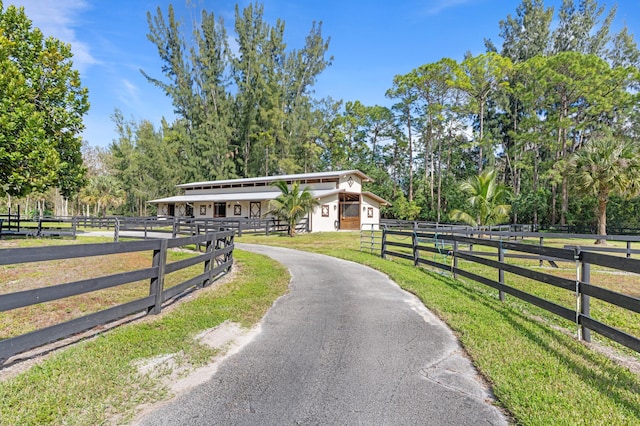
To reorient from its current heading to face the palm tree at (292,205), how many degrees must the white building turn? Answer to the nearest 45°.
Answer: approximately 45° to its right

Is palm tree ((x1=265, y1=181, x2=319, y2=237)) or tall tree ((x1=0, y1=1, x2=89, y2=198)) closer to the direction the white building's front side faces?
the palm tree

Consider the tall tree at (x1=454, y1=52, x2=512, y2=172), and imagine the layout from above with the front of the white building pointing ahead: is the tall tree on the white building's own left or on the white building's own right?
on the white building's own left

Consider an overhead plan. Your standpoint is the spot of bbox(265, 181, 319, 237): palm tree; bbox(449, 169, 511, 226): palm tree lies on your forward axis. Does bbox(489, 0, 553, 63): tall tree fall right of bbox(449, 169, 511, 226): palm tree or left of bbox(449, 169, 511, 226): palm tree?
left

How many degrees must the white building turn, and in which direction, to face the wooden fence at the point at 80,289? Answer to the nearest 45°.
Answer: approximately 45° to its right

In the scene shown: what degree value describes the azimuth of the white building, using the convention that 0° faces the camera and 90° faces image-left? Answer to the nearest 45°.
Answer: approximately 315°

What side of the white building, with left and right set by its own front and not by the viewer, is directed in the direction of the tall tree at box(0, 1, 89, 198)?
right

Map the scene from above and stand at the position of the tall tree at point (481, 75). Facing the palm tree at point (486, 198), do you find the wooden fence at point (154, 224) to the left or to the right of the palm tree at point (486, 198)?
right

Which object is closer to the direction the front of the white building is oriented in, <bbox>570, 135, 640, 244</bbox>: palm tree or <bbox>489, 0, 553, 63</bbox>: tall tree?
the palm tree

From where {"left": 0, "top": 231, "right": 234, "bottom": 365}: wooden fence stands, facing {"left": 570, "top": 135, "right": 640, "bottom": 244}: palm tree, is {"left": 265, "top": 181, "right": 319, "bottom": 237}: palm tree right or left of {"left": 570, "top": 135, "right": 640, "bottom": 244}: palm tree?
left
